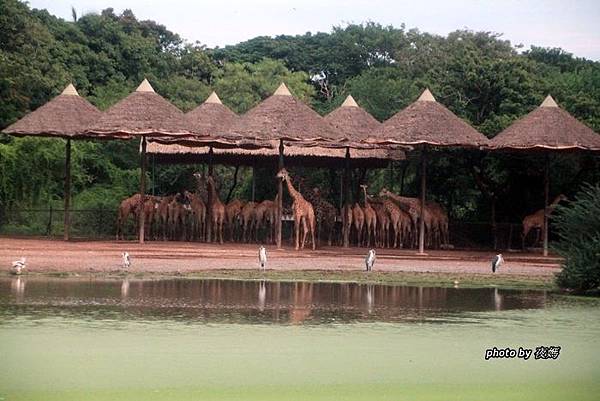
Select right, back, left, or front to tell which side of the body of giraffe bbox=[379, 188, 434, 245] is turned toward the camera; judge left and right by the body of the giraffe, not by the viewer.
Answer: left

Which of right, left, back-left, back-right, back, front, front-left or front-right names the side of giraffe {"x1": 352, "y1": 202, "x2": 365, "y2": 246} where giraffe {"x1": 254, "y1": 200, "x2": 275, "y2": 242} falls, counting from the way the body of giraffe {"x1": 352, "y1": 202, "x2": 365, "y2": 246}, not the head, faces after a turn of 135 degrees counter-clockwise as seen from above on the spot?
front-right

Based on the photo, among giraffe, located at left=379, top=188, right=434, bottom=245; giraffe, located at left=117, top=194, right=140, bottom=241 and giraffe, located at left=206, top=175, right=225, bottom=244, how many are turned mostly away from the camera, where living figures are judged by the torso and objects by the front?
1

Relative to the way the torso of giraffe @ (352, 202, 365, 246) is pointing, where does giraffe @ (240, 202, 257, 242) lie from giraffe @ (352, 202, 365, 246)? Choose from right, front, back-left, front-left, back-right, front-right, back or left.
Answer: left

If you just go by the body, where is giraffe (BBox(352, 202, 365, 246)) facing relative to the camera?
away from the camera

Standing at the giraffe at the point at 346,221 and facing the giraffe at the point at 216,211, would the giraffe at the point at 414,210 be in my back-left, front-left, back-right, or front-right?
back-right

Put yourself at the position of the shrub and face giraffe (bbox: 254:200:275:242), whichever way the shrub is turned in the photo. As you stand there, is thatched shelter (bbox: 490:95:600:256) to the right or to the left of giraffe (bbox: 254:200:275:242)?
right

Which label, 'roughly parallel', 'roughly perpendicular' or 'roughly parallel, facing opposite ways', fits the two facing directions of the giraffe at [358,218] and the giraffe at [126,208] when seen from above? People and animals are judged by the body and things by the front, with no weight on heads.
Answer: roughly perpendicular

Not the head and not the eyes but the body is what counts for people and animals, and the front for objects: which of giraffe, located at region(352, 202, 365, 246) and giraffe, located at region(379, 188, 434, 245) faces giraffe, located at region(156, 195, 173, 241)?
giraffe, located at region(379, 188, 434, 245)

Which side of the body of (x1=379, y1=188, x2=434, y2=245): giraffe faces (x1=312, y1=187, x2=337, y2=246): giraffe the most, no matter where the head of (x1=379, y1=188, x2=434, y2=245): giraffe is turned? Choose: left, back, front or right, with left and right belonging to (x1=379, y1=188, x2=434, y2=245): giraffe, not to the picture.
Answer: front
